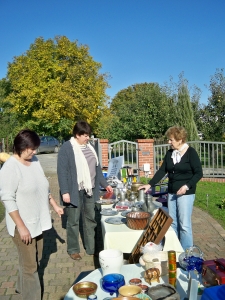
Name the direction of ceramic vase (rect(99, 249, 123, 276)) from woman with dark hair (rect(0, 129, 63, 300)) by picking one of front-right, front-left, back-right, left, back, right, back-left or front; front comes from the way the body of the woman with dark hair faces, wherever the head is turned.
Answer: front

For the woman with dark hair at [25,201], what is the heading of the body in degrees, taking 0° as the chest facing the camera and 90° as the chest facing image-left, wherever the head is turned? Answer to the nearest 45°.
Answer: approximately 315°

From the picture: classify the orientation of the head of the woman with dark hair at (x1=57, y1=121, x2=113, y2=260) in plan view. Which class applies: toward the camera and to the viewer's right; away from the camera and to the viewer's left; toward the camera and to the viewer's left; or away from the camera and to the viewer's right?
toward the camera and to the viewer's right

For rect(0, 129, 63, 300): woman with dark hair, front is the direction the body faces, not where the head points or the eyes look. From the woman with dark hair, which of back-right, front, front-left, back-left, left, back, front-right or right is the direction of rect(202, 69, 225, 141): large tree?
left

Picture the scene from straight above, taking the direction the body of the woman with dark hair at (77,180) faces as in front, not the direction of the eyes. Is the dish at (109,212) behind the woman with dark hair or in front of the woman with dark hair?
in front

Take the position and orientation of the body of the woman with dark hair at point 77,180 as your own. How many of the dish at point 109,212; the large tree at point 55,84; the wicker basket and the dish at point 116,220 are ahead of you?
3

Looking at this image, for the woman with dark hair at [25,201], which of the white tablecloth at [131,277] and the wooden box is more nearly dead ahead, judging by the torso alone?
the white tablecloth

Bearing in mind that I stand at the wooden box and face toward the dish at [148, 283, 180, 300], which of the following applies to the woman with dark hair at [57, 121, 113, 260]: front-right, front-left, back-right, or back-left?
back-right

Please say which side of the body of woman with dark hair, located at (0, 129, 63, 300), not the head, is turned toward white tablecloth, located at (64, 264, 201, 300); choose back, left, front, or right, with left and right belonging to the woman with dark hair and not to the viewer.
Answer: front

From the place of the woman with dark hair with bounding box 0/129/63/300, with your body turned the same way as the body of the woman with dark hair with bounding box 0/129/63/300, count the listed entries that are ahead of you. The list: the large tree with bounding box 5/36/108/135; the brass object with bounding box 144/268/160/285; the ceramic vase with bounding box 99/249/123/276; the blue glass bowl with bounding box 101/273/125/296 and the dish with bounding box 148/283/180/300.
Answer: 4

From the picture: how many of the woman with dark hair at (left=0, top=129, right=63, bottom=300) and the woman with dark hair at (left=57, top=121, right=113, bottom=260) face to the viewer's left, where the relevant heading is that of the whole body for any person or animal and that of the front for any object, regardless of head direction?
0

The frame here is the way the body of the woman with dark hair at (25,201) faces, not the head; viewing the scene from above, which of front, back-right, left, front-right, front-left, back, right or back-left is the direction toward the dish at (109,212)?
left

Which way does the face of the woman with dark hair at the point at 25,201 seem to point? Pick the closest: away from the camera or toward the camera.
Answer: toward the camera

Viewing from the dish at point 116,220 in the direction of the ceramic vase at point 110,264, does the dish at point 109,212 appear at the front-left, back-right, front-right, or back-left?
back-right

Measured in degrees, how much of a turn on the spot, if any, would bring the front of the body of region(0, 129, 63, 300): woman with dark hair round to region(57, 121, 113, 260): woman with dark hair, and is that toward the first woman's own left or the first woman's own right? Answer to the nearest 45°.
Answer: approximately 90° to the first woman's own left

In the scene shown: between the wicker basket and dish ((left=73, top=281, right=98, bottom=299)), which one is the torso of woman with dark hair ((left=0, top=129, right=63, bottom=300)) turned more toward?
the dish

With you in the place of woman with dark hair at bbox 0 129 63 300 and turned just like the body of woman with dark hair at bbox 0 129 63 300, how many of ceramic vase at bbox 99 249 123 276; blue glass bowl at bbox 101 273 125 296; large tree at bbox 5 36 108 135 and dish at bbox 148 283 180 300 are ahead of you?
3

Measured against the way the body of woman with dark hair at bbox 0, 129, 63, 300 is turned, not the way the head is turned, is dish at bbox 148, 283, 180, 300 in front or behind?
in front
